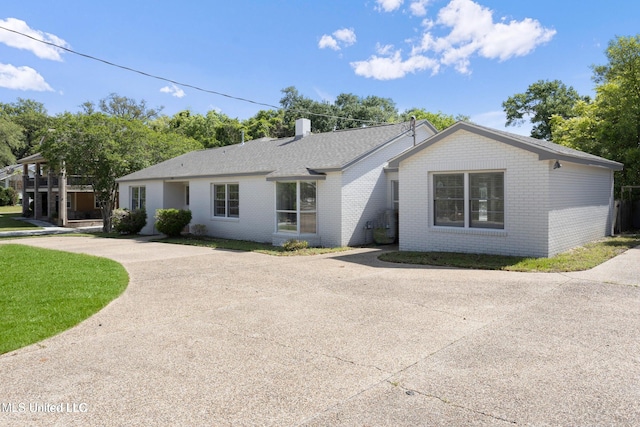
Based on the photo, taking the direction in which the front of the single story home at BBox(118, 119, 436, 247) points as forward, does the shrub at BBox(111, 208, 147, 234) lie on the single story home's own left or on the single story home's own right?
on the single story home's own right

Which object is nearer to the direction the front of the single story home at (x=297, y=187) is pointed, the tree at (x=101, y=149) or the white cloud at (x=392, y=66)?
the tree

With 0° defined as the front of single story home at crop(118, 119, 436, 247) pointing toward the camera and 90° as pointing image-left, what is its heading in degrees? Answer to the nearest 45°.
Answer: approximately 45°
